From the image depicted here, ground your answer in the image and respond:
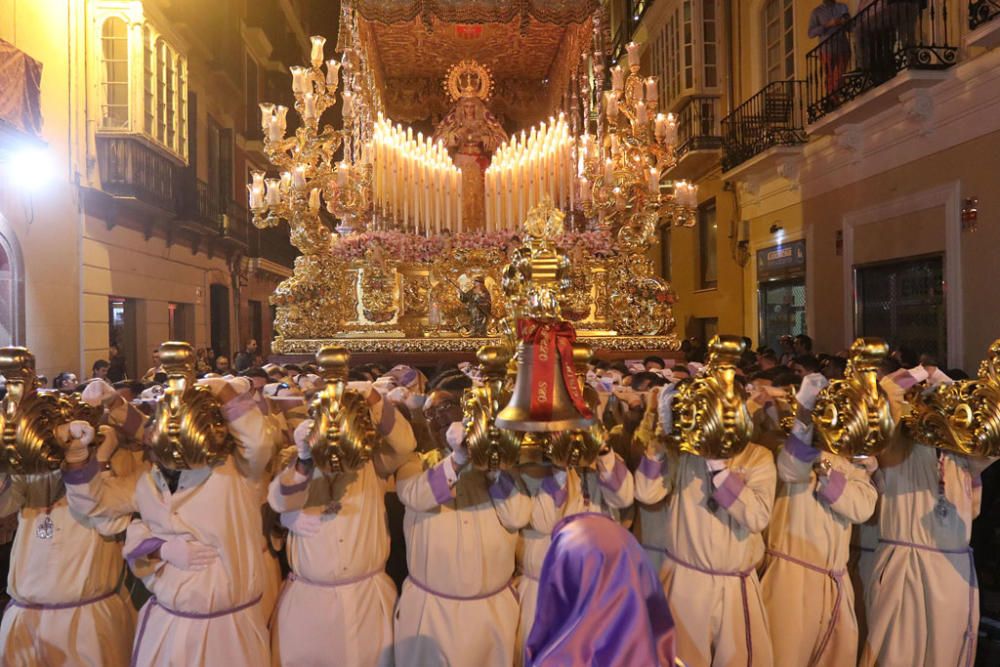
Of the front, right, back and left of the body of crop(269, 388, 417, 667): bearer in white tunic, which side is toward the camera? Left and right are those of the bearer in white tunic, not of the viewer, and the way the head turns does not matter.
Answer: front

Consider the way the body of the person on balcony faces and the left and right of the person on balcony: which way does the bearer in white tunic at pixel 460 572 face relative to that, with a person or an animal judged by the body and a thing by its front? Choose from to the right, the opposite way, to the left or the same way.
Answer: to the left

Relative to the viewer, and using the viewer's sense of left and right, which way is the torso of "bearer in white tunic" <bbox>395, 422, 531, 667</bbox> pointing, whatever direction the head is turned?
facing the viewer

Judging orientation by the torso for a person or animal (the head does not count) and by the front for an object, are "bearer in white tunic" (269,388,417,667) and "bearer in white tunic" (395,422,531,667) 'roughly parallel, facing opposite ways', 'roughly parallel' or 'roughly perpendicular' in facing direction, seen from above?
roughly parallel

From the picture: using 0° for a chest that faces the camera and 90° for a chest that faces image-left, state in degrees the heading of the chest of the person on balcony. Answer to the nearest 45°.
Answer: approximately 45°

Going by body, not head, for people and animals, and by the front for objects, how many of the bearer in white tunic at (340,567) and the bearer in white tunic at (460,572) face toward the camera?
2

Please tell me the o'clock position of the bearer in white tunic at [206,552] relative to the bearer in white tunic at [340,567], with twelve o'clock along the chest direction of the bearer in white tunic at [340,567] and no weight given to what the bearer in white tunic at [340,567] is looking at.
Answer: the bearer in white tunic at [206,552] is roughly at 3 o'clock from the bearer in white tunic at [340,567].

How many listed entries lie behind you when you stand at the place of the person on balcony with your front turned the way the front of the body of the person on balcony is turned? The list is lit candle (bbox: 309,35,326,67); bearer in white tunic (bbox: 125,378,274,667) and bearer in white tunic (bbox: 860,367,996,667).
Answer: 0

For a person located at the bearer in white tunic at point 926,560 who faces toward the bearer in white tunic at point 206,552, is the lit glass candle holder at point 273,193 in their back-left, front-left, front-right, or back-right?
front-right
